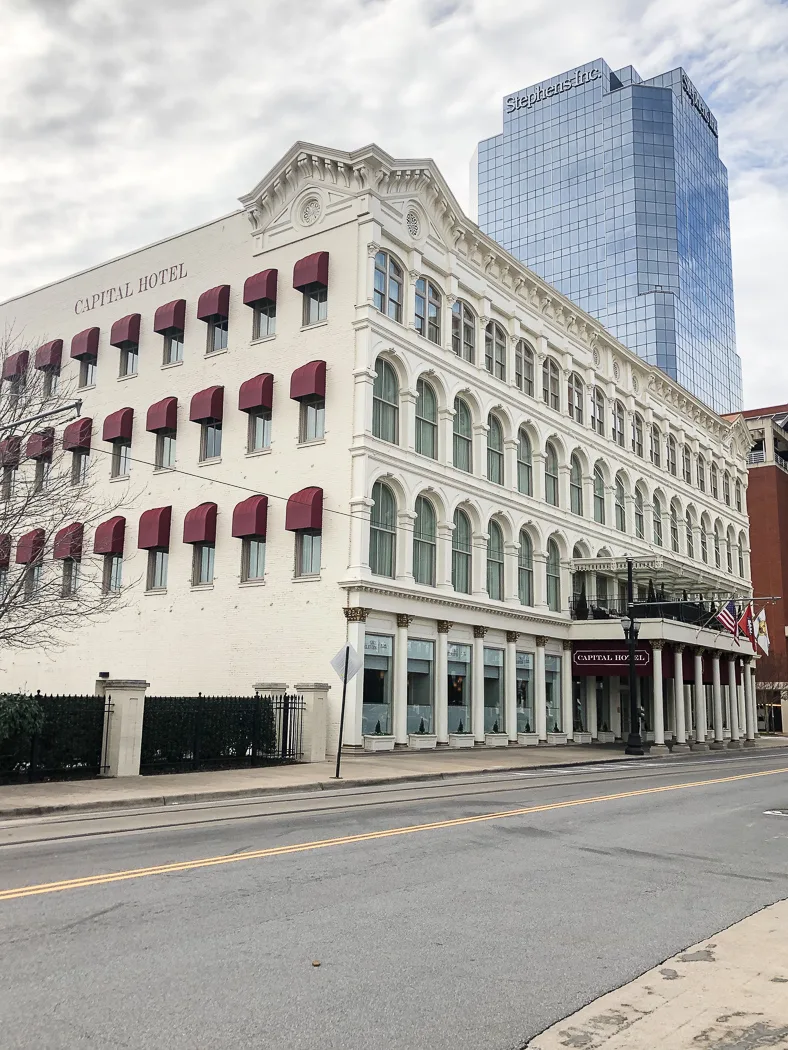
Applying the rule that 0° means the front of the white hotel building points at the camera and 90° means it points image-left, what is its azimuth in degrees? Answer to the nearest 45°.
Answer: approximately 315°

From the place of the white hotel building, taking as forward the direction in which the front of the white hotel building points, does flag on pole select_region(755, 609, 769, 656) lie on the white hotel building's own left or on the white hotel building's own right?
on the white hotel building's own left

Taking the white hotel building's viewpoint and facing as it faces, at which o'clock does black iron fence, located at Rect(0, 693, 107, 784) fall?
The black iron fence is roughly at 2 o'clock from the white hotel building.

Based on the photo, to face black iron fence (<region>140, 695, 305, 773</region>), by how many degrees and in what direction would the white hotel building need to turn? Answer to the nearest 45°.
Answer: approximately 45° to its right
